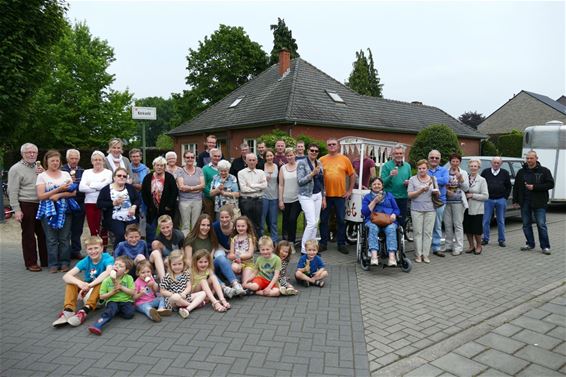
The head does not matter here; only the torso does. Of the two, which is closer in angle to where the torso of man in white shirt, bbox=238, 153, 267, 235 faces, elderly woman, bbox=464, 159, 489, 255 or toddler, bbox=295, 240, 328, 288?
the toddler

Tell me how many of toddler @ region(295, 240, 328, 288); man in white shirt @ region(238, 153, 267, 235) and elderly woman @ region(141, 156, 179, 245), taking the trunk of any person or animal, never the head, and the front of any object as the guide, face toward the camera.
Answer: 3

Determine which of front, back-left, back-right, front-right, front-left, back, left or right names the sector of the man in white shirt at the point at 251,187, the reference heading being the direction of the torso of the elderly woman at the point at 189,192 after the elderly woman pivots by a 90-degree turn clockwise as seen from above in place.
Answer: back

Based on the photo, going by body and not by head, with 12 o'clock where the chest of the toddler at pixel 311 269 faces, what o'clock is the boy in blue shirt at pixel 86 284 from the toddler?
The boy in blue shirt is roughly at 2 o'clock from the toddler.

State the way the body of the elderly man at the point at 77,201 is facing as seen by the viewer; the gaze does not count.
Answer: toward the camera

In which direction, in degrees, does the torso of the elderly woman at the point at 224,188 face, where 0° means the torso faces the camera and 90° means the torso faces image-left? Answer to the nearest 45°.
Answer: approximately 0°

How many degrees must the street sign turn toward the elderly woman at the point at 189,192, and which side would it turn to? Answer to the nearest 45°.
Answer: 0° — it already faces them

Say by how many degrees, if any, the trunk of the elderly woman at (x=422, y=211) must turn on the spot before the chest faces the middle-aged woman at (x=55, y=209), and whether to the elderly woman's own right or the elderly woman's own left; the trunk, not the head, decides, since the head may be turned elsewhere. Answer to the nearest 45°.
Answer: approximately 45° to the elderly woman's own right

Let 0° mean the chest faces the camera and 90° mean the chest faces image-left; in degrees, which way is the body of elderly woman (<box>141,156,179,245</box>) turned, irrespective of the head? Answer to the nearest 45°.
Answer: approximately 0°

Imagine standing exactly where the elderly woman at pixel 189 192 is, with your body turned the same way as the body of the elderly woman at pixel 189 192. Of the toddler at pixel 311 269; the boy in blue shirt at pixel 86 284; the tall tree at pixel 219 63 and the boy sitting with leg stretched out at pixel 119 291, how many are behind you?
1

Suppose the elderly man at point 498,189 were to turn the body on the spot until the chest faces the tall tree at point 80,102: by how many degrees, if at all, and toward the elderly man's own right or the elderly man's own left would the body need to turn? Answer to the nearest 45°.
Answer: approximately 90° to the elderly man's own right

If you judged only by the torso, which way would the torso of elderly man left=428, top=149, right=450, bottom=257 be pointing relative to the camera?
toward the camera

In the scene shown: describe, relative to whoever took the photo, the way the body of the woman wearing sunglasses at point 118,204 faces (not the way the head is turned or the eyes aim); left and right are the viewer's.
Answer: facing the viewer and to the right of the viewer

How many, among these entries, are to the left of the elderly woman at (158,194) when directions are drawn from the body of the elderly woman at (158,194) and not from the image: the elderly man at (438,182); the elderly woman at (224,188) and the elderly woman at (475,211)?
3

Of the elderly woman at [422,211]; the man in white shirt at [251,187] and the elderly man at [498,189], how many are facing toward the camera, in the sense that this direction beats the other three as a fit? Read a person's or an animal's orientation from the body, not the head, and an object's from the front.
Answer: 3

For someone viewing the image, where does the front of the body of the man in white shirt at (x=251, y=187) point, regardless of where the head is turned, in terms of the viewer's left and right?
facing the viewer
